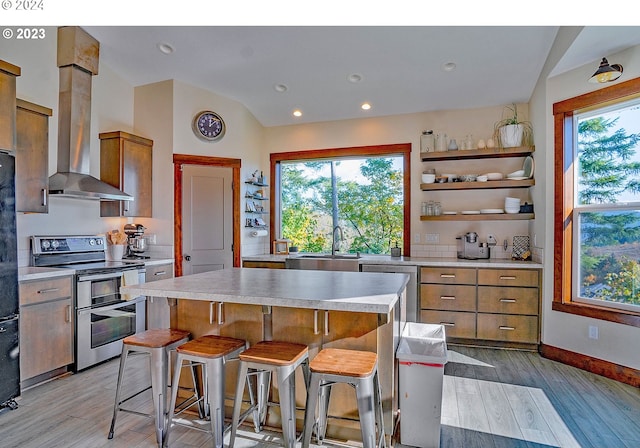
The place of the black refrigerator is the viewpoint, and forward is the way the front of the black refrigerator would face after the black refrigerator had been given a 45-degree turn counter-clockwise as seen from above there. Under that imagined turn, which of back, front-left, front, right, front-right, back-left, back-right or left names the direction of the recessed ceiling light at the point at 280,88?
front

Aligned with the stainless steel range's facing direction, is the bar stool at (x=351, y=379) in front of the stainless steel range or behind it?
in front

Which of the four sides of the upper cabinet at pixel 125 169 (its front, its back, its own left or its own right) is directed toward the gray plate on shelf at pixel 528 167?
front

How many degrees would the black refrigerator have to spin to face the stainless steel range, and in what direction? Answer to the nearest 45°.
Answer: approximately 90° to its left

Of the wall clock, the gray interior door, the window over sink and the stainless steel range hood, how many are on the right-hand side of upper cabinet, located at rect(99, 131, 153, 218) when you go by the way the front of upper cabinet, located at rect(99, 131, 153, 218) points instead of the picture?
1

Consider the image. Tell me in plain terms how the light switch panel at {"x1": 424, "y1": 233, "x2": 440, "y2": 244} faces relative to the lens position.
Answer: facing the viewer

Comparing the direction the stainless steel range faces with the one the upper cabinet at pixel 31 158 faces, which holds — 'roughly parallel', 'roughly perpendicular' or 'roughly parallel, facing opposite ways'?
roughly parallel

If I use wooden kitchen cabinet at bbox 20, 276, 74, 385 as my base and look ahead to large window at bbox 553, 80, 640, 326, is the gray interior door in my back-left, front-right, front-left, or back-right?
front-left

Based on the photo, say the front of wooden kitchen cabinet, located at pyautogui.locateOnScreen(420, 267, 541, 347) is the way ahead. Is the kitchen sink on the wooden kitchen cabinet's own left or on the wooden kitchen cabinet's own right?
on the wooden kitchen cabinet's own right

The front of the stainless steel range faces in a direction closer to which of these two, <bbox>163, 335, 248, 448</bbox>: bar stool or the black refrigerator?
the bar stool

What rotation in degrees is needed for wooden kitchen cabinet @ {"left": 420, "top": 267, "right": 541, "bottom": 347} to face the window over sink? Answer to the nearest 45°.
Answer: approximately 90° to its right

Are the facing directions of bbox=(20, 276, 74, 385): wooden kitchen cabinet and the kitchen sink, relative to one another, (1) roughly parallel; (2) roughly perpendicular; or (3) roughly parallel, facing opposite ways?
roughly perpendicular

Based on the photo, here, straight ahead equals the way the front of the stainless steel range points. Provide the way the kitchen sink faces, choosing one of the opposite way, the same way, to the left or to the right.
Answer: to the right

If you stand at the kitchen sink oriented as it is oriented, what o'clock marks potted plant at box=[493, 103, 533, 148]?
The potted plant is roughly at 9 o'clock from the kitchen sink.

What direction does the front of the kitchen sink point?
toward the camera

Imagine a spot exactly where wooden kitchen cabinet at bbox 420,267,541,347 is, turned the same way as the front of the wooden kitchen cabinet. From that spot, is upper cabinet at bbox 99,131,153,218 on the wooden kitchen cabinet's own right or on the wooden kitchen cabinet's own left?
on the wooden kitchen cabinet's own right

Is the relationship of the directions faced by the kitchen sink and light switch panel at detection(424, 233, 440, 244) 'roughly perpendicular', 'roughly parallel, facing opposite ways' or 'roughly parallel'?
roughly parallel

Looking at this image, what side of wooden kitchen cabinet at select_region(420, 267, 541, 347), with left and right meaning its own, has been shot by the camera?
front

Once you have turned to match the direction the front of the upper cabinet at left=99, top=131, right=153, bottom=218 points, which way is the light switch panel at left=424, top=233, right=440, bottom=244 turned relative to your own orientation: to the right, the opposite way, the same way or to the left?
to the right
